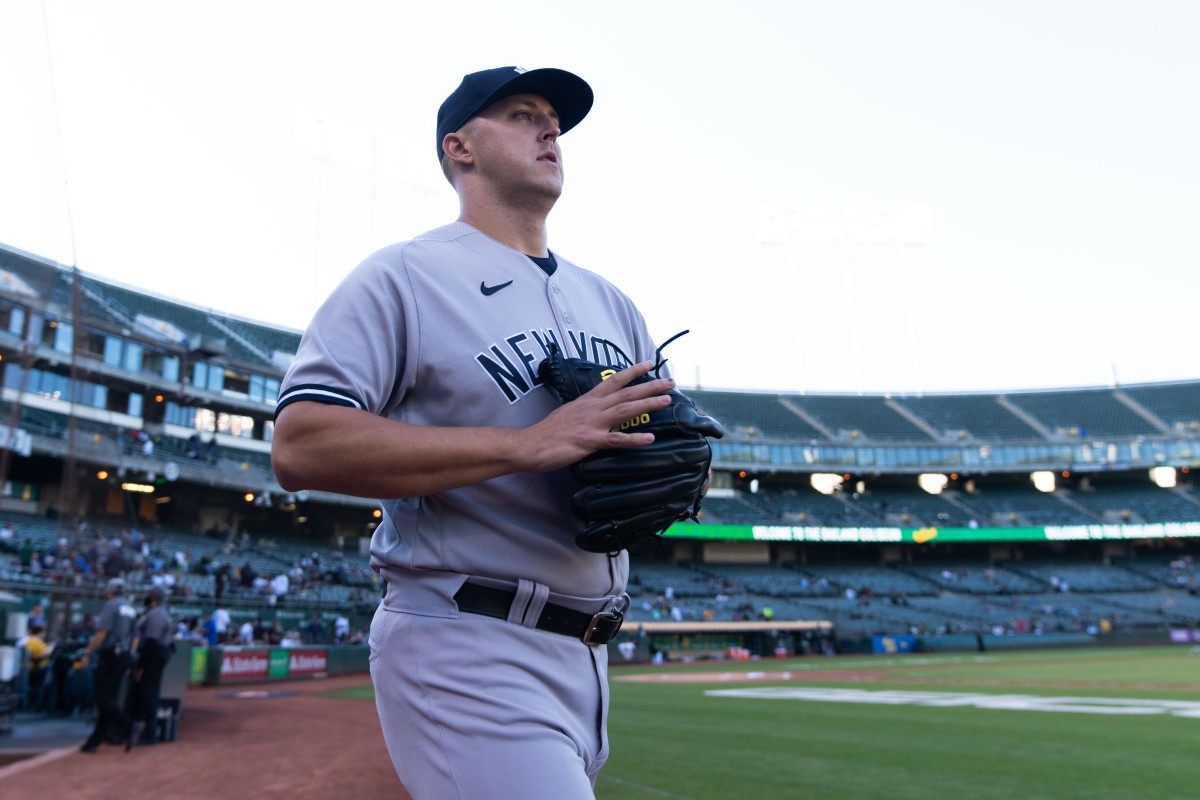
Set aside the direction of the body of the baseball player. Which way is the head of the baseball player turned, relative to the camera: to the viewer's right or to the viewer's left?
to the viewer's right

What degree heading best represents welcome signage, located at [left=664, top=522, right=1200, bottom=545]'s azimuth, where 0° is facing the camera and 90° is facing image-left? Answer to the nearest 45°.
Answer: approximately 0°

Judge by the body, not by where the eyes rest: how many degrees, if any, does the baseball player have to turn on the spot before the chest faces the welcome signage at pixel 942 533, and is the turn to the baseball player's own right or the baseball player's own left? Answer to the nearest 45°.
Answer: approximately 90° to the baseball player's own left

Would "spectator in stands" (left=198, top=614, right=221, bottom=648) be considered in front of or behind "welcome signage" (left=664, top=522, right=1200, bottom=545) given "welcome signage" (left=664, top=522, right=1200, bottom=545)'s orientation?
in front

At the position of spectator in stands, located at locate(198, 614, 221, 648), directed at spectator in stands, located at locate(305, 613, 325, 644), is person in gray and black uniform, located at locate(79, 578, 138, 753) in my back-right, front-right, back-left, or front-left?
back-right

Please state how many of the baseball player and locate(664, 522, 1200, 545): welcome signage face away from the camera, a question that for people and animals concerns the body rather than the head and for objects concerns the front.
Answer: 0

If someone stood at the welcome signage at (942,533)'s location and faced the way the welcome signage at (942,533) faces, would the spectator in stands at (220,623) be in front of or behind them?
in front

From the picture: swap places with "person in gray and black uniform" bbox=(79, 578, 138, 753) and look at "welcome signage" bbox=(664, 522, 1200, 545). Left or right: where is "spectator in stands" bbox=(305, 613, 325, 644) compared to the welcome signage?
left

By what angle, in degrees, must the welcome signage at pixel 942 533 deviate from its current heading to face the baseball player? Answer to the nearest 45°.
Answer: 0° — it already faces them
